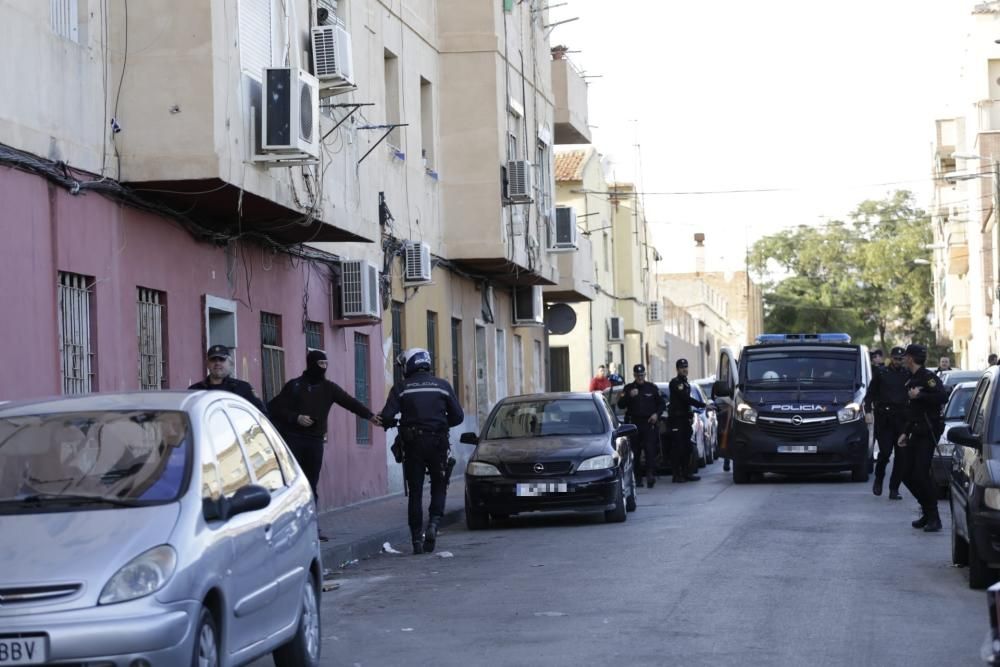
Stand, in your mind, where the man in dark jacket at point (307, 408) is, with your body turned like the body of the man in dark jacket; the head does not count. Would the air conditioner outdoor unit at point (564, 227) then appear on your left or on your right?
on your left

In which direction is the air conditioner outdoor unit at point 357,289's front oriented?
to the viewer's right

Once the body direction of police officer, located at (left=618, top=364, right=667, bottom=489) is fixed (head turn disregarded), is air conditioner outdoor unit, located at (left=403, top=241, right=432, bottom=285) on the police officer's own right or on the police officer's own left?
on the police officer's own right

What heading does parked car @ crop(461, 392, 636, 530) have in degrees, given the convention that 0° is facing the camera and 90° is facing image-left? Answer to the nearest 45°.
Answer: approximately 0°

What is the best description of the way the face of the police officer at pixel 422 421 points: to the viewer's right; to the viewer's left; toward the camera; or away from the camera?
away from the camera

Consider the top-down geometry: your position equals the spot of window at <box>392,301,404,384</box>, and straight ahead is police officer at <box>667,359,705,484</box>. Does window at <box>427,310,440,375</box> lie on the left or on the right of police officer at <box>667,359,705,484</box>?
left

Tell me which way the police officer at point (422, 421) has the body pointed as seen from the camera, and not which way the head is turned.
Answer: away from the camera

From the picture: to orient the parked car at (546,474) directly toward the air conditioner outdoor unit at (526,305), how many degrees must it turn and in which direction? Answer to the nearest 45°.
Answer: approximately 180°

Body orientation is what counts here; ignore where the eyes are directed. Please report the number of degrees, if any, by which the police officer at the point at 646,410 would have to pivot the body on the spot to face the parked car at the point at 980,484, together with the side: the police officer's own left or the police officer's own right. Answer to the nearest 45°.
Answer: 0° — they already face it
